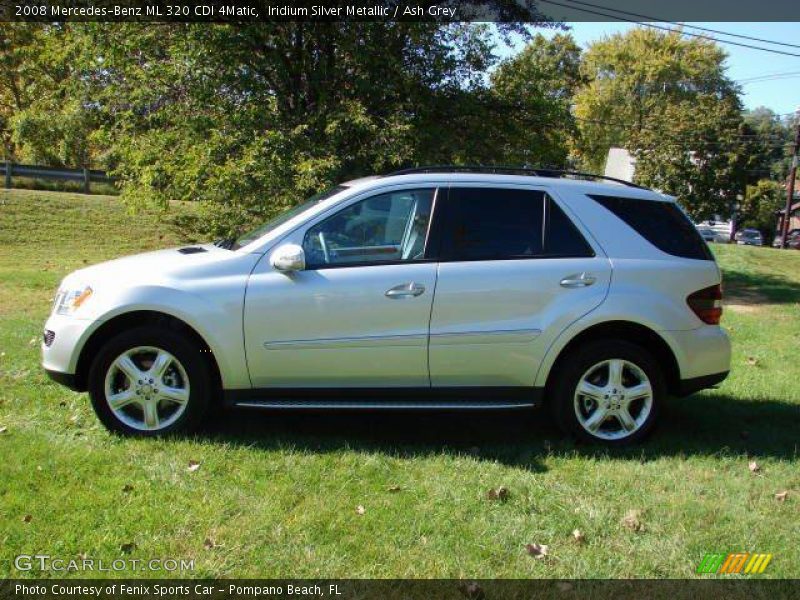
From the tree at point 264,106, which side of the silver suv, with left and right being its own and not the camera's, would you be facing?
right

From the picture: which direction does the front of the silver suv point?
to the viewer's left

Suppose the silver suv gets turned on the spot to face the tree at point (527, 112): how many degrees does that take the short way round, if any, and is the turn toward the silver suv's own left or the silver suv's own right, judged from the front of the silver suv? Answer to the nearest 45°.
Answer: approximately 90° to the silver suv's own right

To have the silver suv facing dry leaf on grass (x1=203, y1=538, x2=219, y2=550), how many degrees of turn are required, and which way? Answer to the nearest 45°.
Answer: approximately 45° to its left

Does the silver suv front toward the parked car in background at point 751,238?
no

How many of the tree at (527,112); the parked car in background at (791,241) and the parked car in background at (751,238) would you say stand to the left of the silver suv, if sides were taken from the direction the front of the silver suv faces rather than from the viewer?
0

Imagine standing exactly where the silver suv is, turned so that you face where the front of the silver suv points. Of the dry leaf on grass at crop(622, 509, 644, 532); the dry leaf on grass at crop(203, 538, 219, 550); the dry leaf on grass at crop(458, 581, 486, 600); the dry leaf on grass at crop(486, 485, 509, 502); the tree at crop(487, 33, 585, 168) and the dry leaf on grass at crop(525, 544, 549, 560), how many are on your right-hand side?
1

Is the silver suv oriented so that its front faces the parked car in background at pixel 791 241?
no

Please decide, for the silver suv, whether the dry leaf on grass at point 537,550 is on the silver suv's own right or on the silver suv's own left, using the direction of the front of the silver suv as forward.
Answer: on the silver suv's own left

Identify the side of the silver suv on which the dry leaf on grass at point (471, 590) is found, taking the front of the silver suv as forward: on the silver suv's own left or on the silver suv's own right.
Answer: on the silver suv's own left

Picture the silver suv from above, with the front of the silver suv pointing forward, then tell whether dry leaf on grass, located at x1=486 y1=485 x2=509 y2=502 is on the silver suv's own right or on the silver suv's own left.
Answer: on the silver suv's own left
